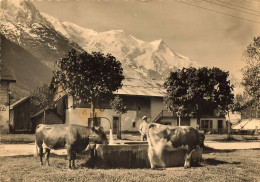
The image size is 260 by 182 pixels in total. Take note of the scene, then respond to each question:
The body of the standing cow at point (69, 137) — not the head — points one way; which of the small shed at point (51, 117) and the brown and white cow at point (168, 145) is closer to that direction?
the brown and white cow

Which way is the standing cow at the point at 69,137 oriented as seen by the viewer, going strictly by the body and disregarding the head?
to the viewer's right

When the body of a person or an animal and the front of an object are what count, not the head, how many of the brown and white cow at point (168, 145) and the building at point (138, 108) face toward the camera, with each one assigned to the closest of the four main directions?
1

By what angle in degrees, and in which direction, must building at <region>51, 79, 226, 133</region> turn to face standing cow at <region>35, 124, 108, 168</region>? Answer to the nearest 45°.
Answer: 0° — it already faces it

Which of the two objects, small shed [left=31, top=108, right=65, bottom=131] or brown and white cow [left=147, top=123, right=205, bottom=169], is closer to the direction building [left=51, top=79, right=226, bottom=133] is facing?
the brown and white cow

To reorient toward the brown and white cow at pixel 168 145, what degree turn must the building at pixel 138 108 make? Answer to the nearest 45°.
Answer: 0° — it already faces it
